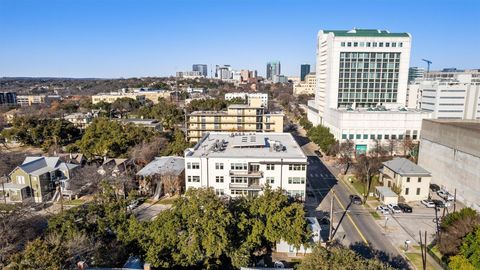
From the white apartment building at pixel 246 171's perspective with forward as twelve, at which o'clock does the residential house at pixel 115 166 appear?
The residential house is roughly at 4 o'clock from the white apartment building.

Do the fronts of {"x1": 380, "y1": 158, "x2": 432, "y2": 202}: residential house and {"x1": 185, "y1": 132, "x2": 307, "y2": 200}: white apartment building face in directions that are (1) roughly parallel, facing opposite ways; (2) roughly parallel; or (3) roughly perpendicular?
roughly perpendicular

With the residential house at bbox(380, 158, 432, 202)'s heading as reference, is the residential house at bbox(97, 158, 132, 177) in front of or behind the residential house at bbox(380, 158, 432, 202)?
in front

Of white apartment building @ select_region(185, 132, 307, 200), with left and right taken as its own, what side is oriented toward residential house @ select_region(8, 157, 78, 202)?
right

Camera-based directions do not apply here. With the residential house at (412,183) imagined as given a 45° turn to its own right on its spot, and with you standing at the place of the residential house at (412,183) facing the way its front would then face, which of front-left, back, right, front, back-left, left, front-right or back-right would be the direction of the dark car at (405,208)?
left

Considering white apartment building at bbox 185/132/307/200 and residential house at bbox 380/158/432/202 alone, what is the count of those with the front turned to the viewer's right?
0

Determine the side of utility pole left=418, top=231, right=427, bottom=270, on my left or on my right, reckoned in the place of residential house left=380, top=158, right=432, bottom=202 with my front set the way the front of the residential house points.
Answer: on my left

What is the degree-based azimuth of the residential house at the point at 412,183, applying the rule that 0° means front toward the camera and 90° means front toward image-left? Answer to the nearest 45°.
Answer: approximately 45°

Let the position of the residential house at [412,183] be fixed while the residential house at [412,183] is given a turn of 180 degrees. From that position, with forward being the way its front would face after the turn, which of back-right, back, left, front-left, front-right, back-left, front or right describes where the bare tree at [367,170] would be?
back

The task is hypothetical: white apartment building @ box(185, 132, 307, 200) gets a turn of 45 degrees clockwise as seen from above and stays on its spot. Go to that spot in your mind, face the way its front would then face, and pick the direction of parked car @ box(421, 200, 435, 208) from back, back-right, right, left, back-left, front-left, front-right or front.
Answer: back-left

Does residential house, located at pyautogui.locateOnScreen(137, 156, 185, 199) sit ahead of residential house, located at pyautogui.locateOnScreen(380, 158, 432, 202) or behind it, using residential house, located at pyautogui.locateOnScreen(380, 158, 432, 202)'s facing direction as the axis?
ahead
